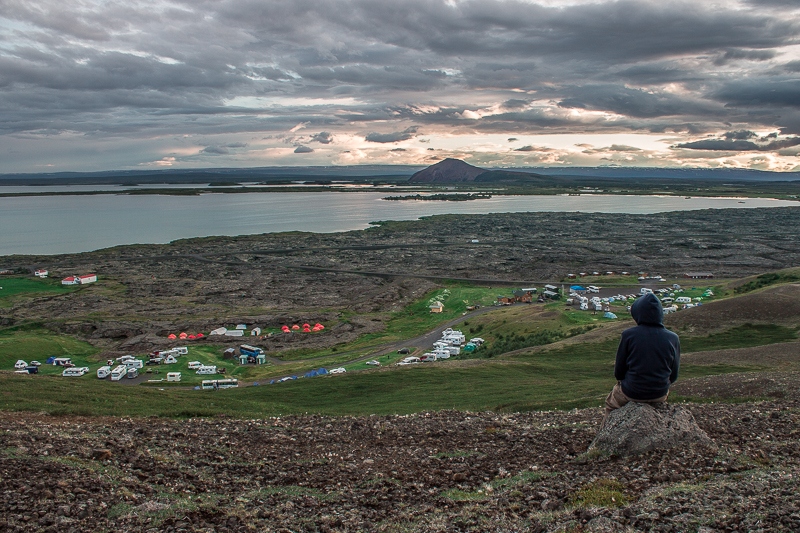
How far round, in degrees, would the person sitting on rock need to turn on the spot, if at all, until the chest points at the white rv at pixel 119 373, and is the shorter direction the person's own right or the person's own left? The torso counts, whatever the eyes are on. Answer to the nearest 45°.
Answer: approximately 45° to the person's own left

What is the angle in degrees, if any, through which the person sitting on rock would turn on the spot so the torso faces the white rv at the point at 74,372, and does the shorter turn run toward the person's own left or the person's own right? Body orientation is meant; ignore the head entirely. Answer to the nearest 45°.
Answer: approximately 45° to the person's own left

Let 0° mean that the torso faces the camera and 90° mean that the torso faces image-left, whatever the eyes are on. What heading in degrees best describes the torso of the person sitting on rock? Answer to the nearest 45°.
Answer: approximately 180°

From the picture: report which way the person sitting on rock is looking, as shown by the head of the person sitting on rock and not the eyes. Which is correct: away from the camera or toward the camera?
away from the camera
